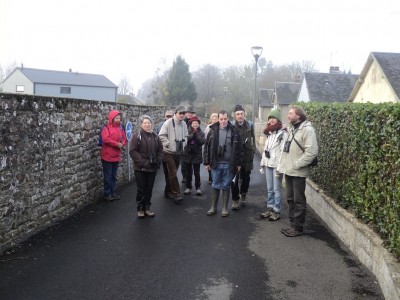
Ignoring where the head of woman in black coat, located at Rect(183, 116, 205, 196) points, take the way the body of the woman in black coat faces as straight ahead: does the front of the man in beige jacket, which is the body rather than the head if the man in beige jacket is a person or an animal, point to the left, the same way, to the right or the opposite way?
to the right

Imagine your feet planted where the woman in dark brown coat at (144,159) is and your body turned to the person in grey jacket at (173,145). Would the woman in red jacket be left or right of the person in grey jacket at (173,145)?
left

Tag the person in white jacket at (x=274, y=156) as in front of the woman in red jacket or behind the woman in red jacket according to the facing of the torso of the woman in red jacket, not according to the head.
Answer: in front

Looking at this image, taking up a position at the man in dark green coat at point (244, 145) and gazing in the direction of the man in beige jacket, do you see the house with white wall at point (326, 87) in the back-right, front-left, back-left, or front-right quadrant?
back-left

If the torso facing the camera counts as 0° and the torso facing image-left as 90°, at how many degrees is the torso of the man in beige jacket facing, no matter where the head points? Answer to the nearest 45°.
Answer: approximately 90°
